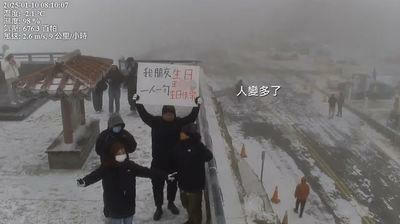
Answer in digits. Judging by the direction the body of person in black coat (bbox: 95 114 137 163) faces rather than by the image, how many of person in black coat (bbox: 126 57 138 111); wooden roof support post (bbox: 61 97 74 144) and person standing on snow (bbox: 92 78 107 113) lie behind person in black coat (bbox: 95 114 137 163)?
3

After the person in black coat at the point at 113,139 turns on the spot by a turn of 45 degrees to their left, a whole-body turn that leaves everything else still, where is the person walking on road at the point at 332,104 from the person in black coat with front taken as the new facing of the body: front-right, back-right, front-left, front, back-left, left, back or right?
left

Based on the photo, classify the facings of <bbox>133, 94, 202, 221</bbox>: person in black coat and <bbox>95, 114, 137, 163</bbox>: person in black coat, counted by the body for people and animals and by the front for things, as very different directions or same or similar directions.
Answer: same or similar directions

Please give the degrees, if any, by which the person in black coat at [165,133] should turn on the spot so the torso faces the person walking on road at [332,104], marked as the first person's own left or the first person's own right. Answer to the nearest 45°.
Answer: approximately 135° to the first person's own left

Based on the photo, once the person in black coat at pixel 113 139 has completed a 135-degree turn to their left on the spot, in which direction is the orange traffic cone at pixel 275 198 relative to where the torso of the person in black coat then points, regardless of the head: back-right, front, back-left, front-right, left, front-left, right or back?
front

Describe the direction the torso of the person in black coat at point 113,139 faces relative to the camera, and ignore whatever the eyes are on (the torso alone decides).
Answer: toward the camera

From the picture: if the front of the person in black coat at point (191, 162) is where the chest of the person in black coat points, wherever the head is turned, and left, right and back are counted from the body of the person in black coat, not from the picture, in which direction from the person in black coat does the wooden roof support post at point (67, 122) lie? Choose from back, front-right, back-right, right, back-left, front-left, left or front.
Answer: right

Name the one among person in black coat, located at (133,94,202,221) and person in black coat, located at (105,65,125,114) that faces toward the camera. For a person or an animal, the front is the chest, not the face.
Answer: person in black coat, located at (133,94,202,221)

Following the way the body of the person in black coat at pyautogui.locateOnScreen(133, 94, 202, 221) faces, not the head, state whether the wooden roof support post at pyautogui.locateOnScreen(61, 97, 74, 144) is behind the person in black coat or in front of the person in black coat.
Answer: behind

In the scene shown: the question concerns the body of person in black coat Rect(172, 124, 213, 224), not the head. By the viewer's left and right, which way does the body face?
facing the viewer and to the left of the viewer

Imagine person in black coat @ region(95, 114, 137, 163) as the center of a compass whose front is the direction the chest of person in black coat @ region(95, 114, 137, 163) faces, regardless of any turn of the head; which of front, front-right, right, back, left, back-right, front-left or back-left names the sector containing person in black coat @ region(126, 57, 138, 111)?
back

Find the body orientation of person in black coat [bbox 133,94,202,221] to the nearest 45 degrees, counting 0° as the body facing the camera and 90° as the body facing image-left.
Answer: approximately 0°
